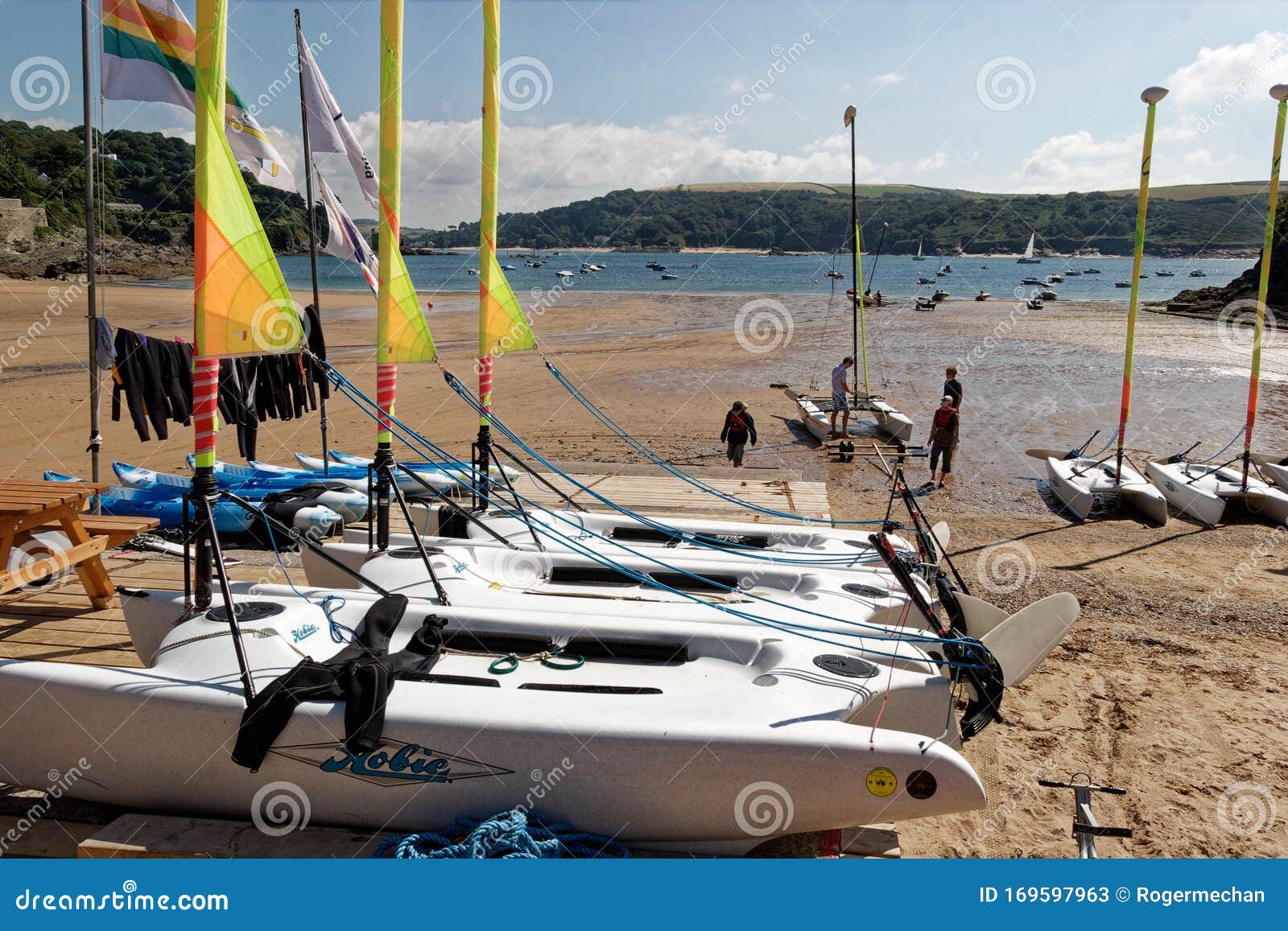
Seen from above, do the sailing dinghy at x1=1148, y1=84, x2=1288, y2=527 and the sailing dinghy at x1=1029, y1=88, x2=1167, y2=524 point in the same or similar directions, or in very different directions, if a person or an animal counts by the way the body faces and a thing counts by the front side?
same or similar directions

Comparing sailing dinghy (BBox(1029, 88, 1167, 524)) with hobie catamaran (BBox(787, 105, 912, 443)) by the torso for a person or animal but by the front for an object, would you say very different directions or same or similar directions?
same or similar directions

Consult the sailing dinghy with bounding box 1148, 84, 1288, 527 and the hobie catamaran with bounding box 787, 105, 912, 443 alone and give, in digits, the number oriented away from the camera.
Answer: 0

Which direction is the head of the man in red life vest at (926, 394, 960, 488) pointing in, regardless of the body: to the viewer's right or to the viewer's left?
to the viewer's left

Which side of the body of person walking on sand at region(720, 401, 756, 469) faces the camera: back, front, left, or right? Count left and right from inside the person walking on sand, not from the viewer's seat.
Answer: front

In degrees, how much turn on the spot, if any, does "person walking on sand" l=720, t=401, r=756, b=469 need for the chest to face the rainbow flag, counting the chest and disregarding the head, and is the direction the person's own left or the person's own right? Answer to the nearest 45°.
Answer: approximately 45° to the person's own right

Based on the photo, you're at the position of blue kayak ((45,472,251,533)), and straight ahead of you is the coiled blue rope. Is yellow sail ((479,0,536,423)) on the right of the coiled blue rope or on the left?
left

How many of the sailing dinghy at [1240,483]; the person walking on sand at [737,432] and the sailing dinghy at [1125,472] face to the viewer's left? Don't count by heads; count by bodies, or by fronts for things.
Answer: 0
